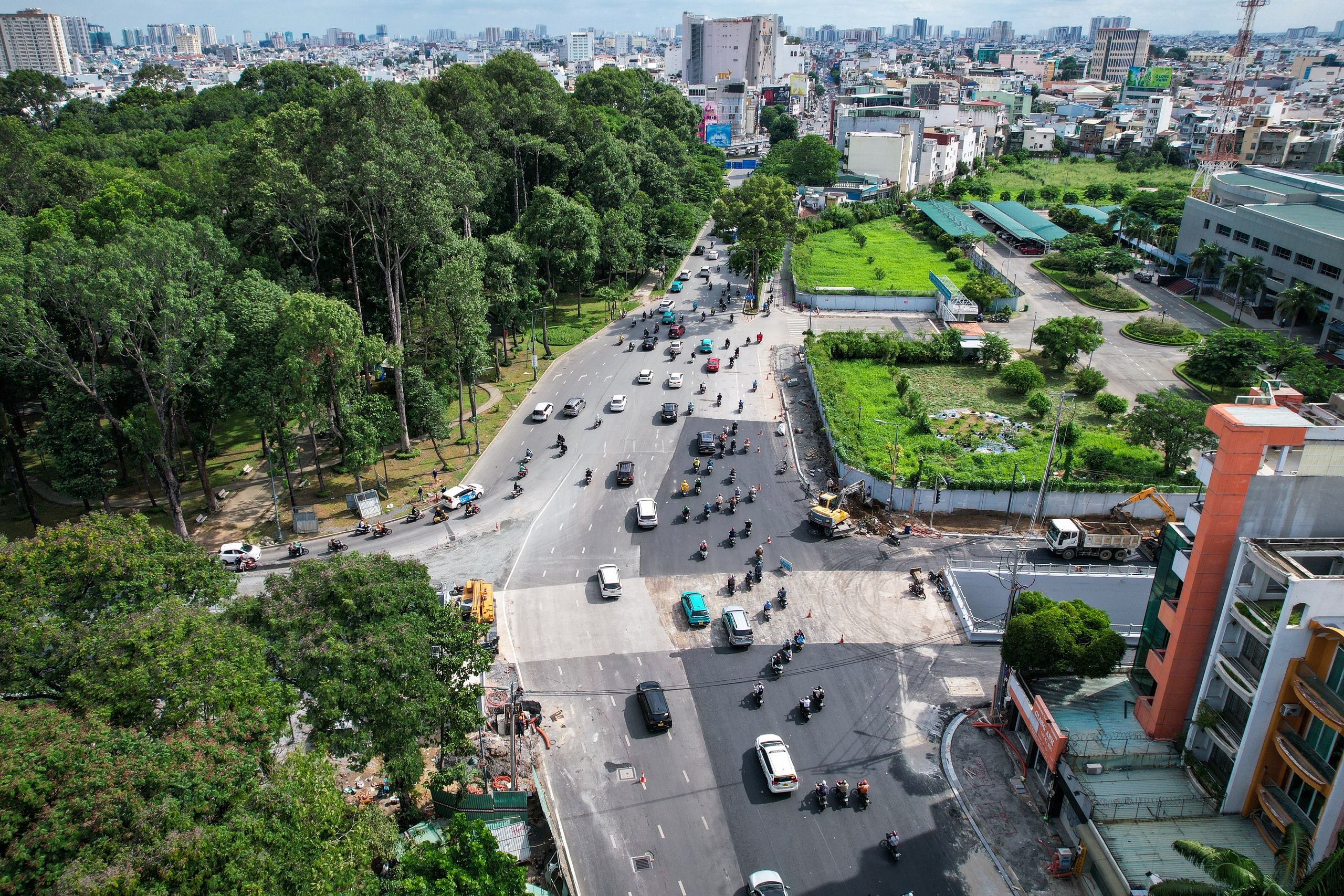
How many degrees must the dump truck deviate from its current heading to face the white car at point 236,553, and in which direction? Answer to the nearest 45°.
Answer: approximately 45° to its left

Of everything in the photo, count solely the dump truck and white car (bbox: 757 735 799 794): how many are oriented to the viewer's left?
1

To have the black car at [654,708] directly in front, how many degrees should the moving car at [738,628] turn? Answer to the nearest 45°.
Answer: approximately 135° to its left

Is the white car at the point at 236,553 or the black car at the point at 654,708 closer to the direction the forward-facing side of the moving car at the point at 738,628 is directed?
the white car

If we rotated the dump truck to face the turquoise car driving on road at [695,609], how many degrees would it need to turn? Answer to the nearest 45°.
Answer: approximately 45° to its left

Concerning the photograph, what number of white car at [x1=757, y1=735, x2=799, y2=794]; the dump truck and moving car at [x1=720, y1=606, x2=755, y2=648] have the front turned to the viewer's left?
1

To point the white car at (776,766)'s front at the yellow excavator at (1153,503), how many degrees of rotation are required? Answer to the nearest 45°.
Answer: approximately 45° to its right

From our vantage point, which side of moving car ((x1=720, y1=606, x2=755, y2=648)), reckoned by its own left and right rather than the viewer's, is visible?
back

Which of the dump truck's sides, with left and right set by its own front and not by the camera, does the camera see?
left

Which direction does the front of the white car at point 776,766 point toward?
away from the camera

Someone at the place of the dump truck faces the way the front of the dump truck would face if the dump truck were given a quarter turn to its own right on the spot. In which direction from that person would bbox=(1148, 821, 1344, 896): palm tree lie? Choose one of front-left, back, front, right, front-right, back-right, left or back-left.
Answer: back

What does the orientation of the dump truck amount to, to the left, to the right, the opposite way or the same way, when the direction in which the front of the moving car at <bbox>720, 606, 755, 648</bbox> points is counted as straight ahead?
to the left

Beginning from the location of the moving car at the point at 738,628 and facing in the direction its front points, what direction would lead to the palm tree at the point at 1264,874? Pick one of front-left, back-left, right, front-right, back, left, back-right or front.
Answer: back-right

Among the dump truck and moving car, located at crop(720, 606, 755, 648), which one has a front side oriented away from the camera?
the moving car

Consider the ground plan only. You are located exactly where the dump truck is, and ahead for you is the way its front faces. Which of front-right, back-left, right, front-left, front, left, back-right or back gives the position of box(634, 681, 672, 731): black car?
front-left

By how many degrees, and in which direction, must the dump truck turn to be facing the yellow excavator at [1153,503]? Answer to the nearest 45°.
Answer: approximately 135° to its right

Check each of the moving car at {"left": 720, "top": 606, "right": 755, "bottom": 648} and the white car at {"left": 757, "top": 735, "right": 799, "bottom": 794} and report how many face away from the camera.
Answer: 2

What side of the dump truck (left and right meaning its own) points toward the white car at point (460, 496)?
front
